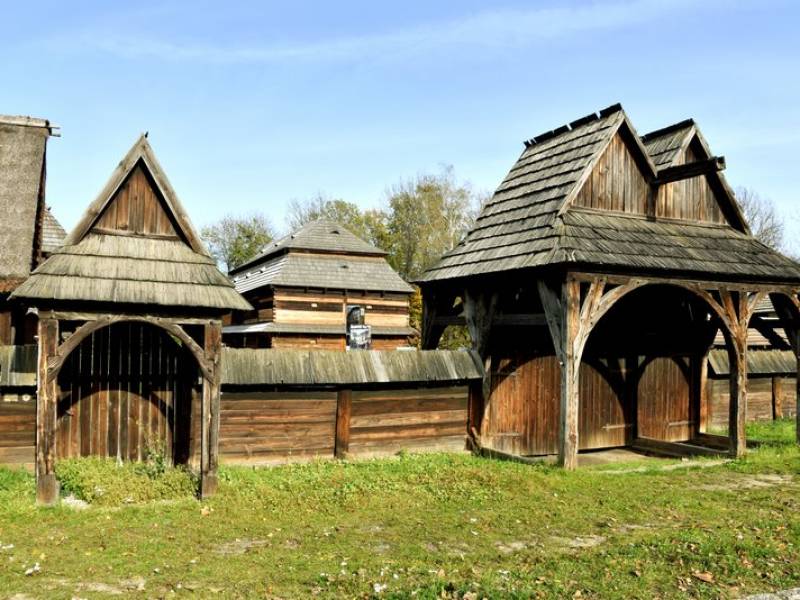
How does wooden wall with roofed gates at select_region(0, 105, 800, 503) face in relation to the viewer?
toward the camera
